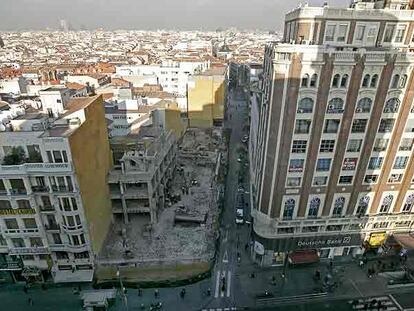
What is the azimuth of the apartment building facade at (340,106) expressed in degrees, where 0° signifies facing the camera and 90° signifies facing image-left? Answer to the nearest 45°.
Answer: approximately 0°

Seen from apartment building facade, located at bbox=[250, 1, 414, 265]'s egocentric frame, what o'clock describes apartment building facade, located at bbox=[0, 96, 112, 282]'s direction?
apartment building facade, located at bbox=[0, 96, 112, 282] is roughly at 2 o'clock from apartment building facade, located at bbox=[250, 1, 414, 265].

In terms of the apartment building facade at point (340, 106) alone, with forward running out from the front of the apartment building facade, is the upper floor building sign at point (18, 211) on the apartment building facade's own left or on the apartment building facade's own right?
on the apartment building facade's own right
